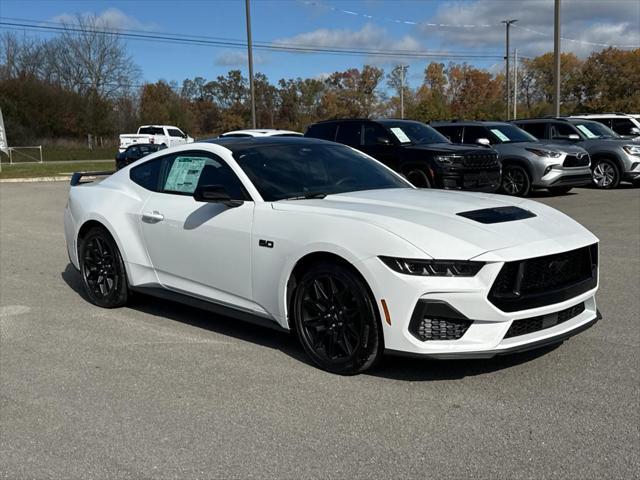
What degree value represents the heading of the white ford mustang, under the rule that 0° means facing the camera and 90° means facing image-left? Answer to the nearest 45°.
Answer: approximately 315°

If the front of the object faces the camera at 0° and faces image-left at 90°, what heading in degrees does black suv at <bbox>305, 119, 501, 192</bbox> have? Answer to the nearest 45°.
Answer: approximately 315°

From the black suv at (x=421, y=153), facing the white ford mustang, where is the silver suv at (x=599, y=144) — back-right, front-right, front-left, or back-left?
back-left

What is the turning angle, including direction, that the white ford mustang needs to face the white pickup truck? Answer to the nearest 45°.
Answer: approximately 135° to its left

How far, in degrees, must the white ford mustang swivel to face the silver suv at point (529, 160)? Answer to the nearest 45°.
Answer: approximately 135° to its left

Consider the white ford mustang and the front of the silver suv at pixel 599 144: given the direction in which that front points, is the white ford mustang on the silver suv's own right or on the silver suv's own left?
on the silver suv's own right

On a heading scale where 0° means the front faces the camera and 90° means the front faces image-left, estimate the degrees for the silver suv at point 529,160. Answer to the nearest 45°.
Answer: approximately 315°

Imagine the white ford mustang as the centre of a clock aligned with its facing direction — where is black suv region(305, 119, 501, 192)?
The black suv is roughly at 8 o'clock from the white ford mustang.
